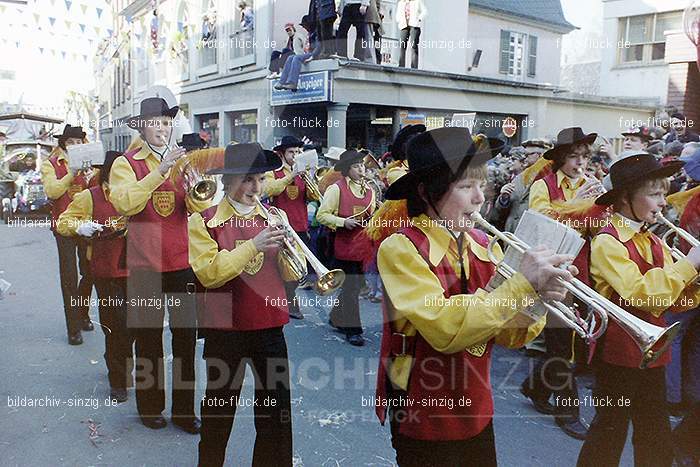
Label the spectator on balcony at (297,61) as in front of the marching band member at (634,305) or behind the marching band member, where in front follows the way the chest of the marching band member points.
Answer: behind

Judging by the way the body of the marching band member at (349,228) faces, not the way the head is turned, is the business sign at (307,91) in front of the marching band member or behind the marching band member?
behind

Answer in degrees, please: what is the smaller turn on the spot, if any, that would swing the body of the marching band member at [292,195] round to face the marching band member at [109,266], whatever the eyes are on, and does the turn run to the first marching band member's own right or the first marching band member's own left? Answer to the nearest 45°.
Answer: approximately 90° to the first marching band member's own right

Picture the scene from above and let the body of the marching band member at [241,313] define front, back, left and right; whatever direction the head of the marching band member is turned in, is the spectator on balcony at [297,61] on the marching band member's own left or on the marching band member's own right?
on the marching band member's own left

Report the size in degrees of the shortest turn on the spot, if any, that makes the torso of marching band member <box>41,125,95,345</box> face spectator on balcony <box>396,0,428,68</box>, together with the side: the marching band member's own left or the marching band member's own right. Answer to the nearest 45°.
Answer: approximately 90° to the marching band member's own left

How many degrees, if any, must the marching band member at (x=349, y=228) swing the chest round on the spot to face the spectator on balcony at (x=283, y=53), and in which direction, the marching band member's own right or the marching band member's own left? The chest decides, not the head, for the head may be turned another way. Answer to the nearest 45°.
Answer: approximately 135° to the marching band member's own left

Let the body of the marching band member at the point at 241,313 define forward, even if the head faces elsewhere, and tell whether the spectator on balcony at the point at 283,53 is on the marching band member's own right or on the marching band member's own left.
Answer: on the marching band member's own left

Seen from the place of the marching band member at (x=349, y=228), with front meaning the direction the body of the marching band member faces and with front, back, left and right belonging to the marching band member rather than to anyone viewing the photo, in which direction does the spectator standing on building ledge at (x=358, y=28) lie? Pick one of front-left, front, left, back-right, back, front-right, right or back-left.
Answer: back-left
